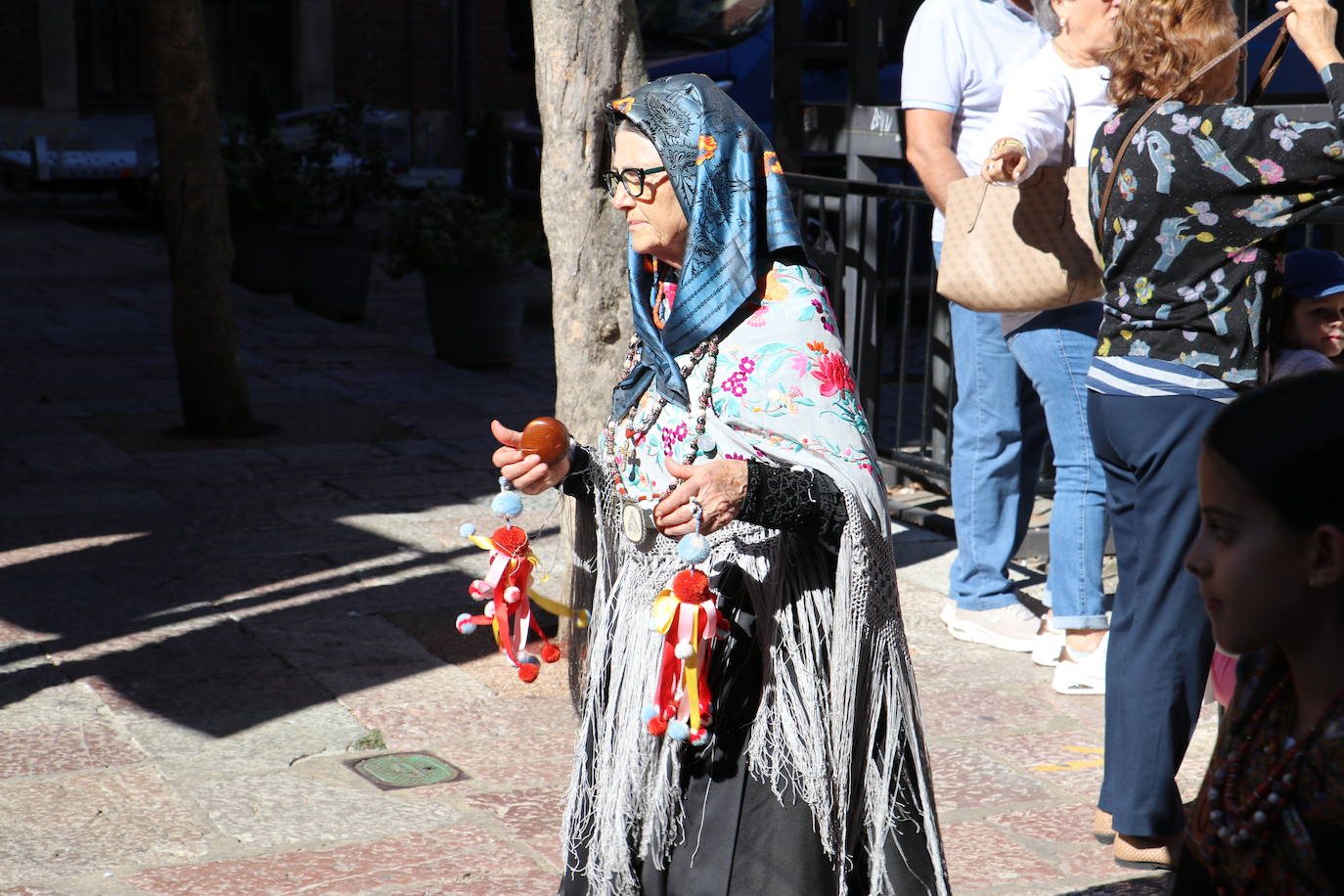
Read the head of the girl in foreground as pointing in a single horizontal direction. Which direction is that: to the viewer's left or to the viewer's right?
to the viewer's left

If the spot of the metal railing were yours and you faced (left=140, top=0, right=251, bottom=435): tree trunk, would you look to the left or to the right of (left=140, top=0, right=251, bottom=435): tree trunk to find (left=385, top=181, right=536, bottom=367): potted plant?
right

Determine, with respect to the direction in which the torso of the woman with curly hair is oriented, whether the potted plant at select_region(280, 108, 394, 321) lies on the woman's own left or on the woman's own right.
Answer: on the woman's own left

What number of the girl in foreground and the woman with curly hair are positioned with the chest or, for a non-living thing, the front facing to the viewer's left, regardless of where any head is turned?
1

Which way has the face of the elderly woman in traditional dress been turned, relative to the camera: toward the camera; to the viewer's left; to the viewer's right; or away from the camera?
to the viewer's left

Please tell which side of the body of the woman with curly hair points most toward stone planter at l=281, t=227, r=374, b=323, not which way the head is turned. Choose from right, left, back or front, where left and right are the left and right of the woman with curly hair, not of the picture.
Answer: left

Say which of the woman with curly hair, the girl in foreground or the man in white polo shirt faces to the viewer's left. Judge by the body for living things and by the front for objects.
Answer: the girl in foreground

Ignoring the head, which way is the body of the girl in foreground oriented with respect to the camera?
to the viewer's left
